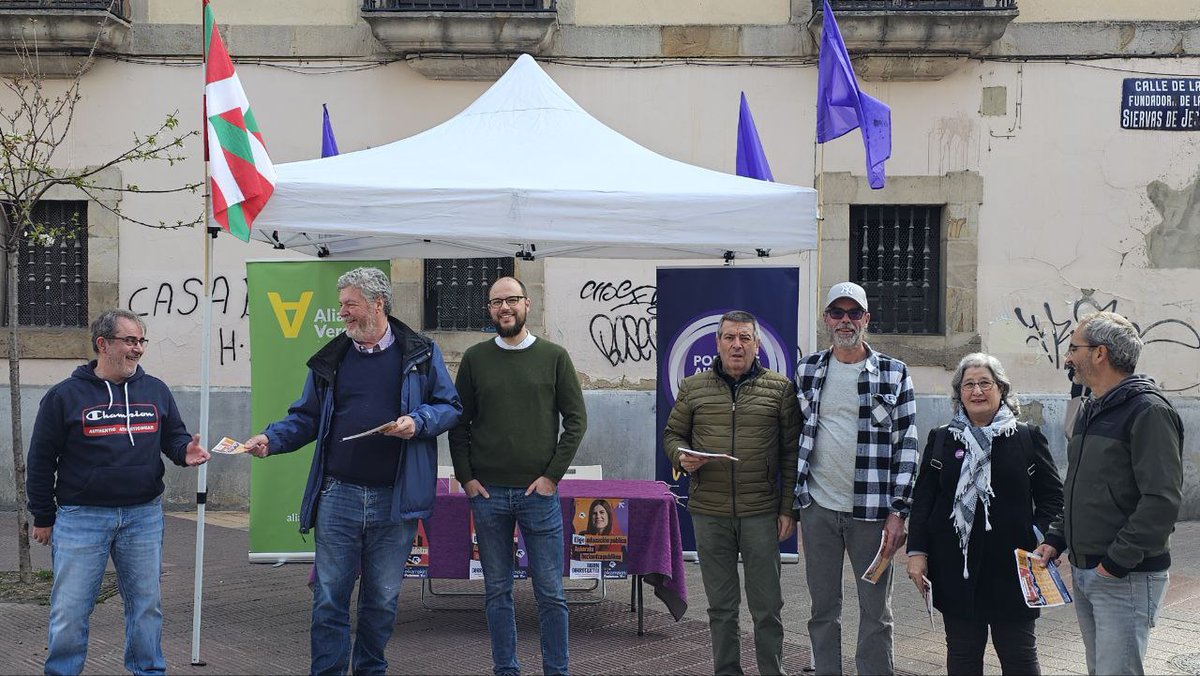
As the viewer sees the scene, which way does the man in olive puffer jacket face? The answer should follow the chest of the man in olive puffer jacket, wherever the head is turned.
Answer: toward the camera

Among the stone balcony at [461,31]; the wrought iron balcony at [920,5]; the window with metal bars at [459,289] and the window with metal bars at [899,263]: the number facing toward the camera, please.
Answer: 4

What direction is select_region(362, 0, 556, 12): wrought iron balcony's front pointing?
toward the camera

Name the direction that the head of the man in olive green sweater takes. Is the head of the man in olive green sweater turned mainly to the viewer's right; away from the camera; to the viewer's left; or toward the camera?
toward the camera

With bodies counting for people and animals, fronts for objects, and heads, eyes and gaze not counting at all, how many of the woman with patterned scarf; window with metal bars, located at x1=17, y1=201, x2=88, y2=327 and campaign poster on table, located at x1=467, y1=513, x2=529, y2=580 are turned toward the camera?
3

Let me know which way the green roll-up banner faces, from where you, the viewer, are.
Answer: facing the viewer

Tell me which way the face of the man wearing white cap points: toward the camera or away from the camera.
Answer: toward the camera

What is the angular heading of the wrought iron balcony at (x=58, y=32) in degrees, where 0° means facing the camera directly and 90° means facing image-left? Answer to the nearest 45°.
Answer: approximately 0°

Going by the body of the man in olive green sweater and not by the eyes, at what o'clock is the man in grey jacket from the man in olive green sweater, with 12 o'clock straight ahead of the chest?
The man in grey jacket is roughly at 10 o'clock from the man in olive green sweater.

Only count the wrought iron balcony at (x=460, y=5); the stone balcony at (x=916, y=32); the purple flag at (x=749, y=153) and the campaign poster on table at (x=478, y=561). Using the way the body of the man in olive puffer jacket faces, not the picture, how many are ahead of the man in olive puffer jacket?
0

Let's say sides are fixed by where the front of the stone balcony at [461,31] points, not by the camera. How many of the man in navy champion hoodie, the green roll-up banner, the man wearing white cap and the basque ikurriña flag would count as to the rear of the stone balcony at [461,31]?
0

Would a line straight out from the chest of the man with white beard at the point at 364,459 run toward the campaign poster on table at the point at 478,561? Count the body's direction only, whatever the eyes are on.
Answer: no

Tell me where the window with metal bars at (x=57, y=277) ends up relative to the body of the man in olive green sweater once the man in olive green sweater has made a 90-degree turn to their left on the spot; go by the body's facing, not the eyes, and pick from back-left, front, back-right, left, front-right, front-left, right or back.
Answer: back-left

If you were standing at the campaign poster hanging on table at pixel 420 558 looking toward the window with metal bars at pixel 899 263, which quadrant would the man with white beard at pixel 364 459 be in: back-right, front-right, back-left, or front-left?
back-right

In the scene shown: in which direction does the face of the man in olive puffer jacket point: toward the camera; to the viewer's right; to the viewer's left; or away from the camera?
toward the camera

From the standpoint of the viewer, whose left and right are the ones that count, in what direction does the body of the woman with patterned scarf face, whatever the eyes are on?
facing the viewer

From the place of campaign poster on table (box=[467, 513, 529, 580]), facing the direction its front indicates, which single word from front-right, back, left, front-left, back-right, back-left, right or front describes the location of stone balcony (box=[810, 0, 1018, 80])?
back-left
